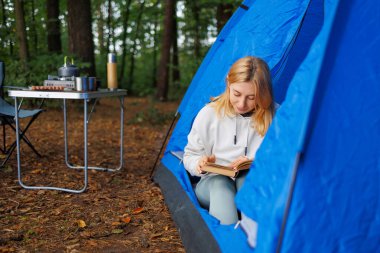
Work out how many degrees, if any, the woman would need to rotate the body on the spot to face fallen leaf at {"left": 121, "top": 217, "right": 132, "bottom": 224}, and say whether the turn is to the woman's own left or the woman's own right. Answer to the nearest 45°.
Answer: approximately 90° to the woman's own right

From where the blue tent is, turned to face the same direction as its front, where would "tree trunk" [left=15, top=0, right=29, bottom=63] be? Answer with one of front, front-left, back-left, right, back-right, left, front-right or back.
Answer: right

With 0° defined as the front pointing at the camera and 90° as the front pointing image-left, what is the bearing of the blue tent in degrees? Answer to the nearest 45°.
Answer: approximately 45°

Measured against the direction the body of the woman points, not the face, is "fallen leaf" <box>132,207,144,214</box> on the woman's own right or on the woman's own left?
on the woman's own right

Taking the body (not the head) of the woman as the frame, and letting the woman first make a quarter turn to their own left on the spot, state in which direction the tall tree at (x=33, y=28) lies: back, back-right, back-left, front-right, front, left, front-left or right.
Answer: back-left

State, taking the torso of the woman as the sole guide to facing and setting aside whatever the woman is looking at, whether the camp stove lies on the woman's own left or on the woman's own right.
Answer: on the woman's own right

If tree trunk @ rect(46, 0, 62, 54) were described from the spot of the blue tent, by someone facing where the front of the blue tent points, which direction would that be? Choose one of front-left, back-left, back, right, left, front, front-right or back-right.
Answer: right

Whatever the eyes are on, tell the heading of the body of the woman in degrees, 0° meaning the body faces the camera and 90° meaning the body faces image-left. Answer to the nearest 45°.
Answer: approximately 0°
